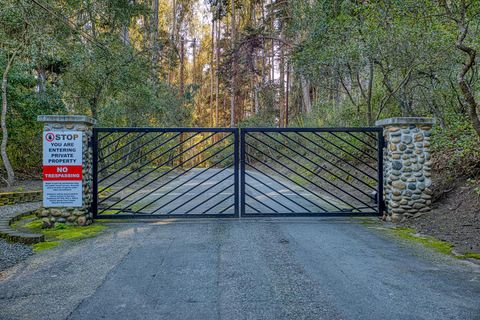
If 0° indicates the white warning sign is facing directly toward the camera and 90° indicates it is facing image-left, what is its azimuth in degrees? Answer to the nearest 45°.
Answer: approximately 0°

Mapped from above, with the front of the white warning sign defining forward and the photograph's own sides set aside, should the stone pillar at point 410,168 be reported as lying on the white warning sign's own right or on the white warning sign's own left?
on the white warning sign's own left

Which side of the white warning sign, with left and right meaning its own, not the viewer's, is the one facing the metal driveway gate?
left
